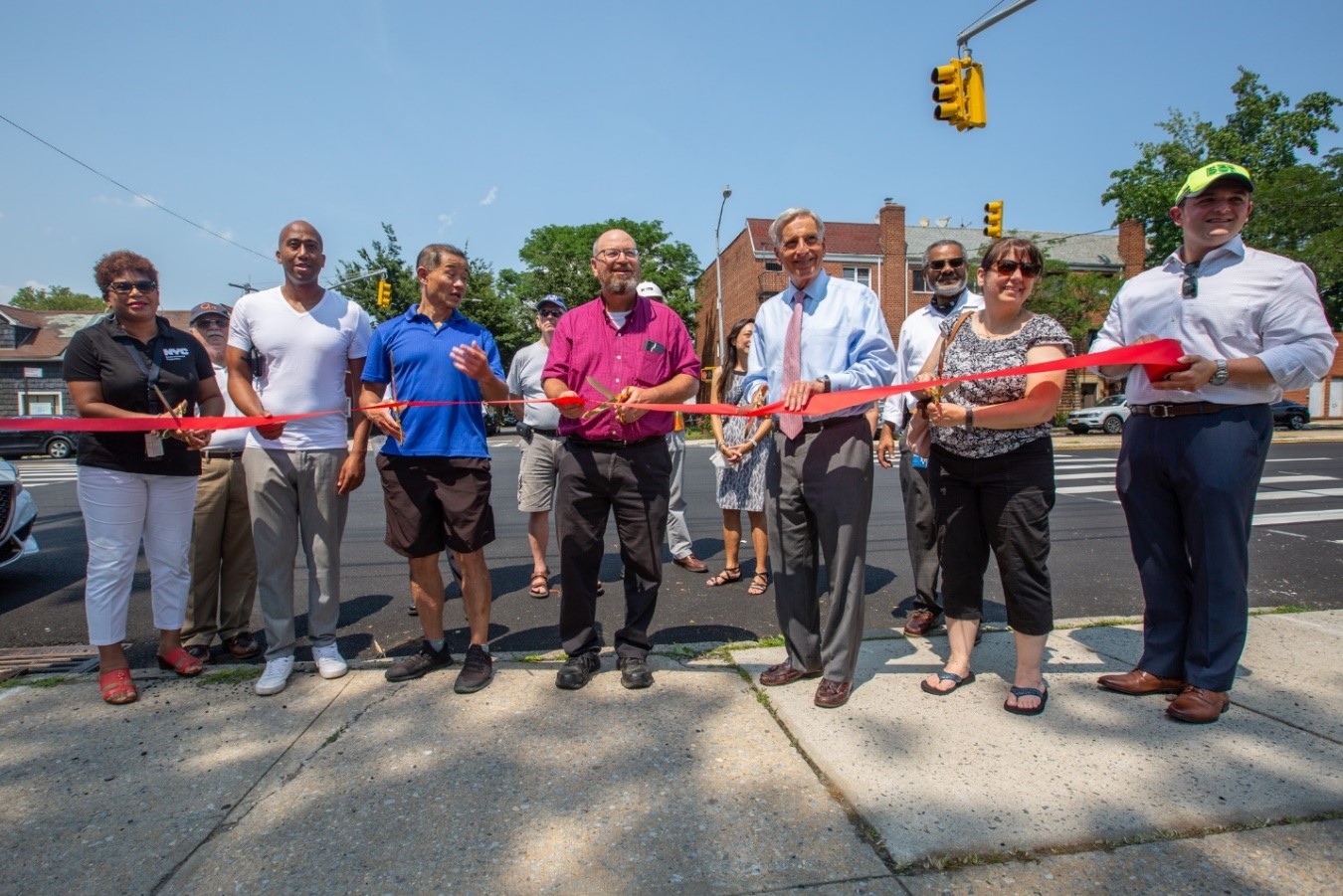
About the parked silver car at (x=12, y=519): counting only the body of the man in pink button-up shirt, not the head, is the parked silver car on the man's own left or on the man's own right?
on the man's own right

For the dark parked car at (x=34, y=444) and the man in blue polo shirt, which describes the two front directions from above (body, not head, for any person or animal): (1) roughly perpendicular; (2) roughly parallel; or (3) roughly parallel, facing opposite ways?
roughly perpendicular

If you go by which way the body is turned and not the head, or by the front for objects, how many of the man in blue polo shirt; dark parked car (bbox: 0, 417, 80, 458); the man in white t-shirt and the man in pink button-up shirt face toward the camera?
3

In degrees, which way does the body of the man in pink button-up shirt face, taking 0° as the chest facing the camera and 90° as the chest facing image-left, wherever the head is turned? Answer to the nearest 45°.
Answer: approximately 0°

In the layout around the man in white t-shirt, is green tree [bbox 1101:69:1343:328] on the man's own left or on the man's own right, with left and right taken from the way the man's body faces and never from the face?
on the man's own left

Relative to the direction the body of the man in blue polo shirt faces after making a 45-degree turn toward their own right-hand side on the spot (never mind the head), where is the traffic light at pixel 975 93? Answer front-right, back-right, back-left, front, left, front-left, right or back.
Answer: back

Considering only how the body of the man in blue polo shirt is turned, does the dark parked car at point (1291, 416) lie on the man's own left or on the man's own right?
on the man's own left

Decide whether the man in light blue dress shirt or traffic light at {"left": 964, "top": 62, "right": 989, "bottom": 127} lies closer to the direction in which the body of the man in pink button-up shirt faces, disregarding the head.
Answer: the man in light blue dress shirt
